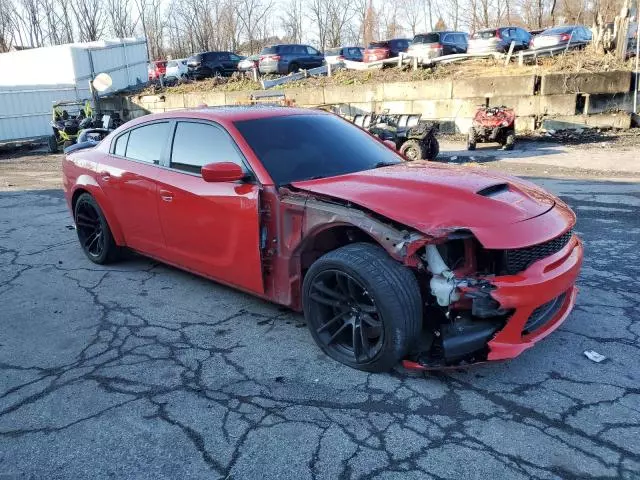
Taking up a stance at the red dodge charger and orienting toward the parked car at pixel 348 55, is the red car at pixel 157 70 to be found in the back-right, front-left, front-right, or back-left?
front-left

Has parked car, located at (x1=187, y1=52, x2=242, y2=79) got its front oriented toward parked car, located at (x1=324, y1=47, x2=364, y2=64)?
no

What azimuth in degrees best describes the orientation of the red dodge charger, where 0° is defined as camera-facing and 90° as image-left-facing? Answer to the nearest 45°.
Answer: approximately 315°

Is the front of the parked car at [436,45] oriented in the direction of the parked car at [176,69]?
no

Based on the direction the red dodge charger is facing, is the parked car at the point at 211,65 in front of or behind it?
behind

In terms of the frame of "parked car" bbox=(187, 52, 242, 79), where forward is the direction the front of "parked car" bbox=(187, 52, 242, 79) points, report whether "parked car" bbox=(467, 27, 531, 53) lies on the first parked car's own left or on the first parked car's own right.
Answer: on the first parked car's own left

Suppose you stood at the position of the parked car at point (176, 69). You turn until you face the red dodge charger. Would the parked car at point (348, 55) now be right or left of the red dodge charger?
left

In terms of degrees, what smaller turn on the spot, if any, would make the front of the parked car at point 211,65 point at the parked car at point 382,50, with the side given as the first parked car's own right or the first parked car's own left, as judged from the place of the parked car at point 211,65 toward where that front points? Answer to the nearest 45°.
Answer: approximately 45° to the first parked car's own right

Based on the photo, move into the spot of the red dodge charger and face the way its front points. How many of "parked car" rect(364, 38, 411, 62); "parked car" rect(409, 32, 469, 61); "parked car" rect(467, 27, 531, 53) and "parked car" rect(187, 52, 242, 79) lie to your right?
0

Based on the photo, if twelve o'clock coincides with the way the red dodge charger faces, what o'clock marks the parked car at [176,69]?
The parked car is roughly at 7 o'clock from the red dodge charger.

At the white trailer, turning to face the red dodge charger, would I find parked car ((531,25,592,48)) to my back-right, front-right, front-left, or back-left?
front-left

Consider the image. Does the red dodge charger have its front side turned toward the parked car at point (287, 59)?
no

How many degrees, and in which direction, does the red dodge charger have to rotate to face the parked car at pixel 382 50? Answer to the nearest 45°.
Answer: approximately 135° to its left

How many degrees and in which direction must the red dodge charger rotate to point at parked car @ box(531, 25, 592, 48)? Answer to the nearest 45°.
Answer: approximately 90° to its left
